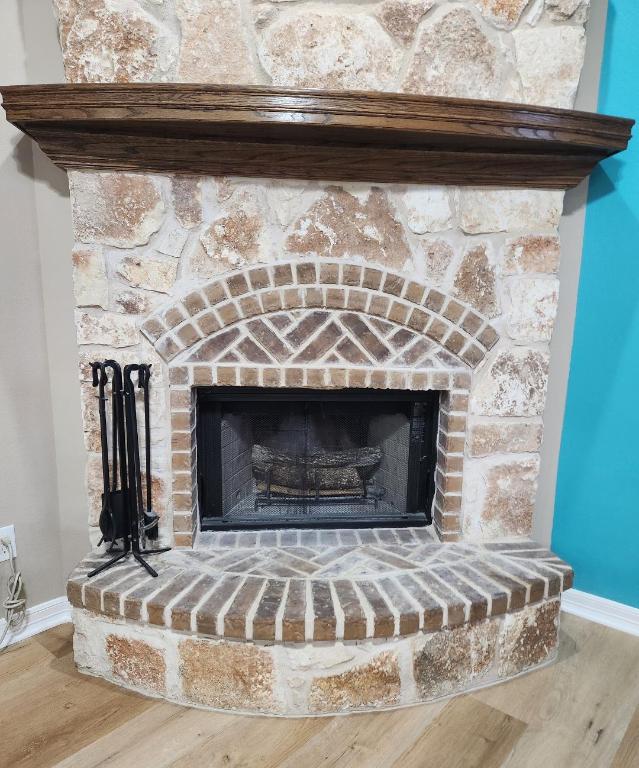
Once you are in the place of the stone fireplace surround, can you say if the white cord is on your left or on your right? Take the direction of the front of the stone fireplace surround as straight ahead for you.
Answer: on your right

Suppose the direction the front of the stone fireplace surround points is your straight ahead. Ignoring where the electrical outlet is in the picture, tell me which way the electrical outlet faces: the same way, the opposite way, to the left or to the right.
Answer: to the left

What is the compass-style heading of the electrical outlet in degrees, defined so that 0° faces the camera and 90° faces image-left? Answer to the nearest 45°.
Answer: approximately 315°

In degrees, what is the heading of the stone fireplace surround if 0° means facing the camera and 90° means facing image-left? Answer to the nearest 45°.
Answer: approximately 0°

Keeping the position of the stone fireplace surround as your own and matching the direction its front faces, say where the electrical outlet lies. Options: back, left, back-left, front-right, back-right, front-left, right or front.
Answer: right
